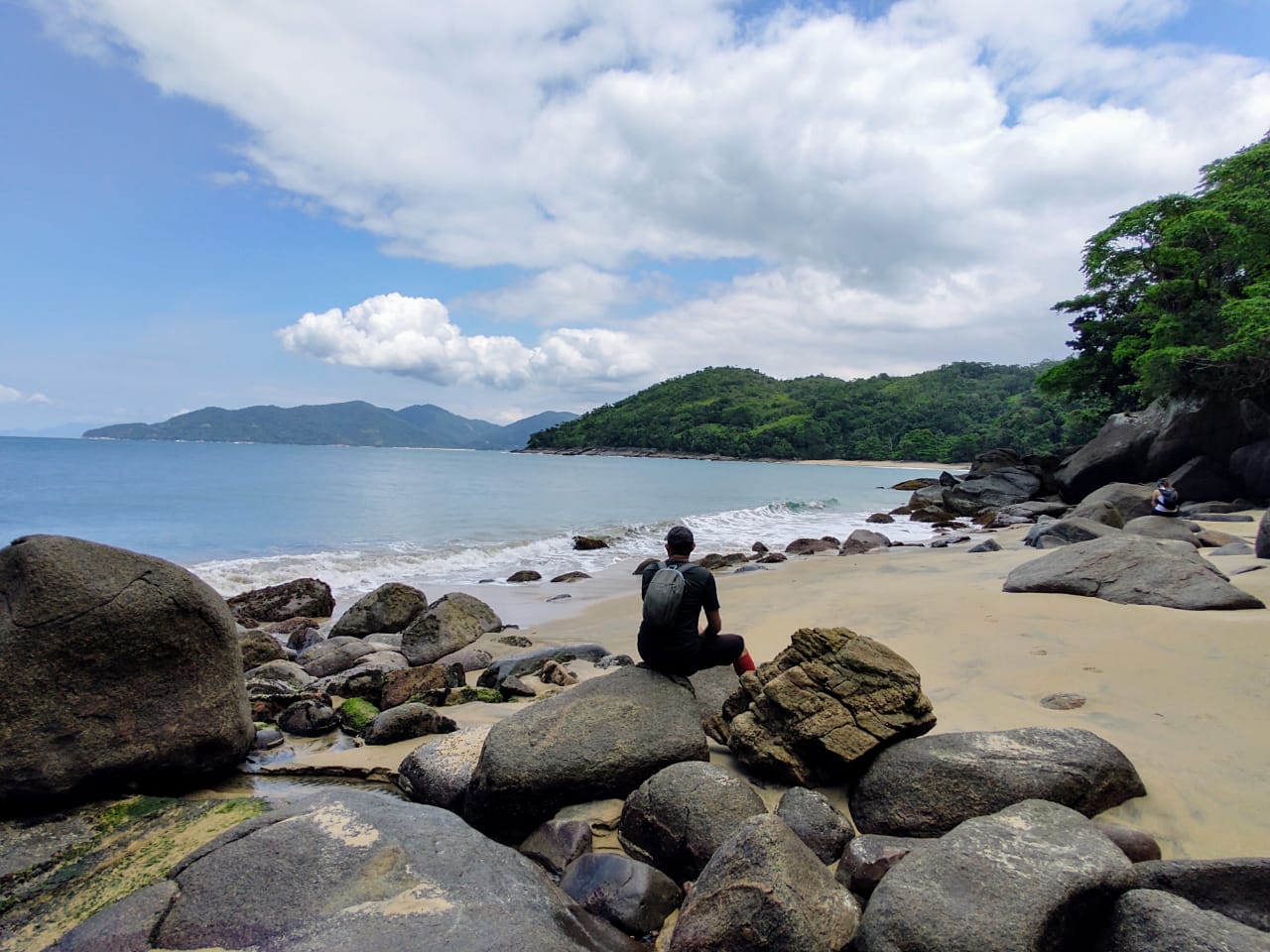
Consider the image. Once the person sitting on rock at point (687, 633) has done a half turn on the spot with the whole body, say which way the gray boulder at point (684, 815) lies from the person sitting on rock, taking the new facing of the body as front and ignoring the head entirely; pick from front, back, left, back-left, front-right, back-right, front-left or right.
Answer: front-left

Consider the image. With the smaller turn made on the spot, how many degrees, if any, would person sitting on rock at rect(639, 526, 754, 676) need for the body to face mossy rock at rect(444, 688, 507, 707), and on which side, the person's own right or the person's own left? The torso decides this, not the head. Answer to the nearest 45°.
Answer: approximately 90° to the person's own left

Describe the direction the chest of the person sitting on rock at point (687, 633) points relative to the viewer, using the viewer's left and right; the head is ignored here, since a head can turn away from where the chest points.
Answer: facing away from the viewer and to the right of the viewer

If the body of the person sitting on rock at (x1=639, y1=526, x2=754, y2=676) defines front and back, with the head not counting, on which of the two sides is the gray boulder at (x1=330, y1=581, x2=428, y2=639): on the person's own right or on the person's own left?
on the person's own left

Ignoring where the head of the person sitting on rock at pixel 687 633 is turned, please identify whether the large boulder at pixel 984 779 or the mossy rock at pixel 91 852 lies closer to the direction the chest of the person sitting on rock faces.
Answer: the large boulder

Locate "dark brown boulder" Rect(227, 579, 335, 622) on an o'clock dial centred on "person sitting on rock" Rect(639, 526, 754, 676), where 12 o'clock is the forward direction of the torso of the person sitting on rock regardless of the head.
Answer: The dark brown boulder is roughly at 9 o'clock from the person sitting on rock.

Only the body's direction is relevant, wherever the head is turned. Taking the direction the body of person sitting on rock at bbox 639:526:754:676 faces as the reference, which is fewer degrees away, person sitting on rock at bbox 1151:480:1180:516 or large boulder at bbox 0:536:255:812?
the person sitting on rock

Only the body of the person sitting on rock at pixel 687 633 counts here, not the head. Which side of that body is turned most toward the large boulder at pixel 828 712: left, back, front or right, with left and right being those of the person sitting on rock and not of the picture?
right

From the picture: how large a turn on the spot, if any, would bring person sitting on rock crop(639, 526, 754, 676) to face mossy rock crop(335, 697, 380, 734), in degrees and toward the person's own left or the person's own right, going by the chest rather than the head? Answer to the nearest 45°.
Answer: approximately 135° to the person's own left

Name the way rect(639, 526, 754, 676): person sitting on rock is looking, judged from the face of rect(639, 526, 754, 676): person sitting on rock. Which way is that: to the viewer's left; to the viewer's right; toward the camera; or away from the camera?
away from the camera
